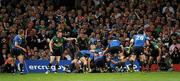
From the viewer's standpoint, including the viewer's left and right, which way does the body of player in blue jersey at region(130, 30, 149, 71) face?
facing away from the viewer

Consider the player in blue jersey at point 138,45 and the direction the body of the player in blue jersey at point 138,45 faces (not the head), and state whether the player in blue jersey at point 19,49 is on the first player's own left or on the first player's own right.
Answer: on the first player's own left
